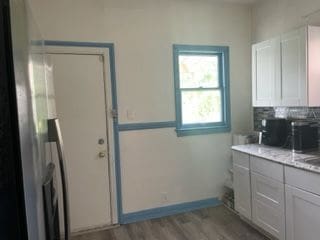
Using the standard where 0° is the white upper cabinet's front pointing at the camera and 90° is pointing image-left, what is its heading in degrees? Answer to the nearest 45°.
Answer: approximately 45°

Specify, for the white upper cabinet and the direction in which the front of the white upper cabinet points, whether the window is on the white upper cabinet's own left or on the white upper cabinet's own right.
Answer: on the white upper cabinet's own right

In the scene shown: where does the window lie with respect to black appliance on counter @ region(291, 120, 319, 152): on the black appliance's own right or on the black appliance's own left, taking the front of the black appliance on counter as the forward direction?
on the black appliance's own right

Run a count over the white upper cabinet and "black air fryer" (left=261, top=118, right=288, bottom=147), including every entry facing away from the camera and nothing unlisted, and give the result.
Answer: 0

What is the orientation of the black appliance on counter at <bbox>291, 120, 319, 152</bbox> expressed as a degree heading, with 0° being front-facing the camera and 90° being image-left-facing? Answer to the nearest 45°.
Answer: approximately 45°

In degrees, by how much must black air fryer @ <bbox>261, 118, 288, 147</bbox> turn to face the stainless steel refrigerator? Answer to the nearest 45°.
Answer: approximately 45° to its left

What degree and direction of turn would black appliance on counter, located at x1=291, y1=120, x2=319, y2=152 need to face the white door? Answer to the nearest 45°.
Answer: approximately 45° to its right
